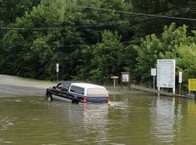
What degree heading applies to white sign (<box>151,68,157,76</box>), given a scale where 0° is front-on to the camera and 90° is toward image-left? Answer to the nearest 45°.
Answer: approximately 0°

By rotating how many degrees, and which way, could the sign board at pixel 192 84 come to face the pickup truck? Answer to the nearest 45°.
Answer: approximately 45° to its right

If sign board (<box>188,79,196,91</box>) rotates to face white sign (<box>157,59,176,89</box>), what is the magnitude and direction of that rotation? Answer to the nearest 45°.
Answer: approximately 135° to its right

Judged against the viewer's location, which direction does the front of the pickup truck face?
facing away from the viewer and to the left of the viewer

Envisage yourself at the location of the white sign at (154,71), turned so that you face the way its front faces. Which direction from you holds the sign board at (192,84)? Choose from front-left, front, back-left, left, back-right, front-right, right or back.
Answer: front-left

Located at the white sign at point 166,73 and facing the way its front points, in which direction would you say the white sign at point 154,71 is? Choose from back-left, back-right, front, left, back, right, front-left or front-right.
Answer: back-right

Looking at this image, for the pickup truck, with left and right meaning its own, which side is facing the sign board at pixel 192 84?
right
